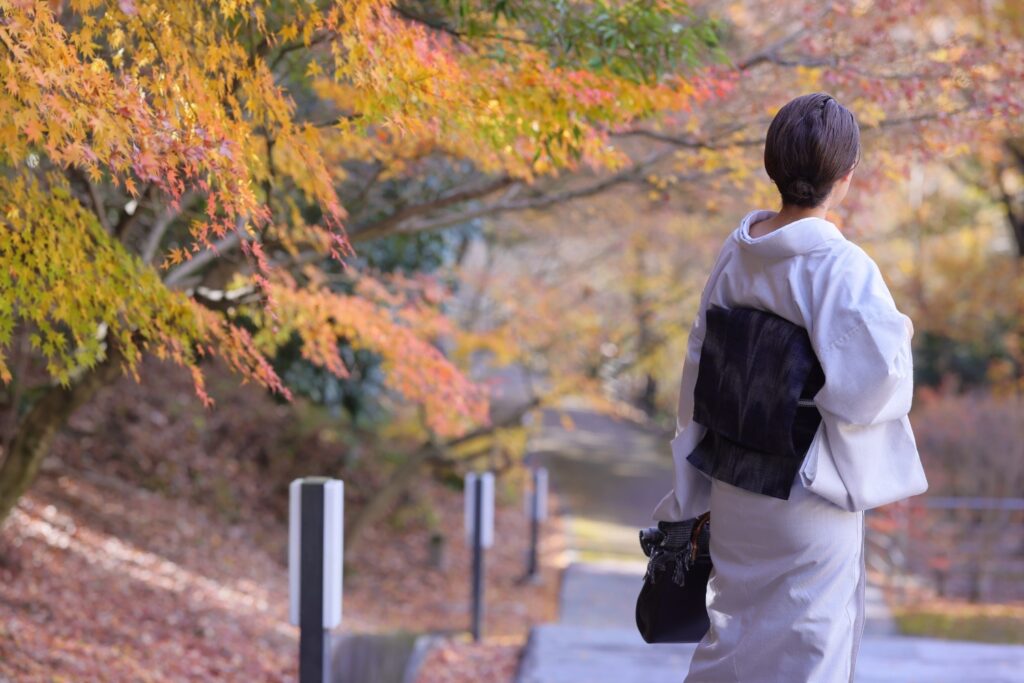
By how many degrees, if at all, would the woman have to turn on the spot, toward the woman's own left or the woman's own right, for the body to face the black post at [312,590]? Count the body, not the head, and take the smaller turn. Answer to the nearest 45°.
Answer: approximately 90° to the woman's own left

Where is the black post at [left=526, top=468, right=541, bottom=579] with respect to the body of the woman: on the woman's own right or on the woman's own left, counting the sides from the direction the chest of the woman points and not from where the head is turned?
on the woman's own left

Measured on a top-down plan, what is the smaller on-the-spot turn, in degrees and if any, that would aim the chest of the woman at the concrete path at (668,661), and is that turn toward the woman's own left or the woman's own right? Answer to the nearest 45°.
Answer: approximately 45° to the woman's own left
